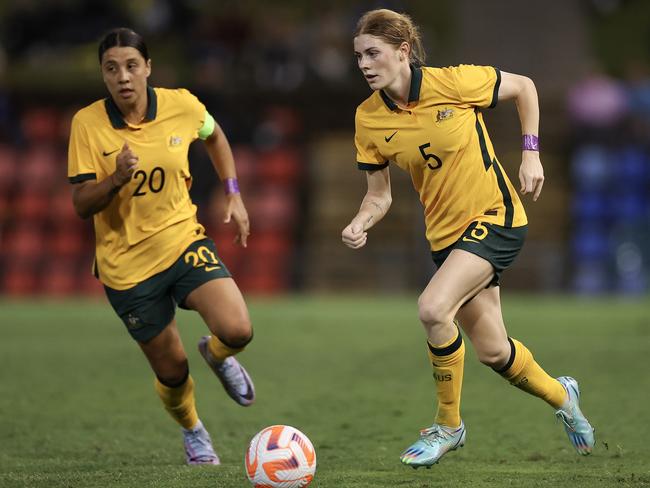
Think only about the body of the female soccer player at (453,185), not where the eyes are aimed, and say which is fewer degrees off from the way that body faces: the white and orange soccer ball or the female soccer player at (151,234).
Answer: the white and orange soccer ball

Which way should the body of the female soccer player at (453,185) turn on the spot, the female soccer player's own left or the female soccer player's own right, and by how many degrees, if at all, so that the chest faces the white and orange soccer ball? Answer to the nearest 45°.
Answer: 0° — they already face it

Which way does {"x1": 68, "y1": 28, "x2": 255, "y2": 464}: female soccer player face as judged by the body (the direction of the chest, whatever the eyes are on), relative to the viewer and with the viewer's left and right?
facing the viewer

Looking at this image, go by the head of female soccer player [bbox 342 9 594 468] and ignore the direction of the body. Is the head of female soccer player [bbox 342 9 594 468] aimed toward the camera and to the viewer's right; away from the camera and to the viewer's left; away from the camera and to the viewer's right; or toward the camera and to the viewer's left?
toward the camera and to the viewer's left

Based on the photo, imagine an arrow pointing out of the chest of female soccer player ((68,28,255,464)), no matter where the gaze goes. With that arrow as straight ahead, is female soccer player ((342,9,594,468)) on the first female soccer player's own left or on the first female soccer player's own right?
on the first female soccer player's own left

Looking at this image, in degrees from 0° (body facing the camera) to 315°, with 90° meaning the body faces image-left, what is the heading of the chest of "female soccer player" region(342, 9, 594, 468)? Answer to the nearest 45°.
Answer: approximately 45°

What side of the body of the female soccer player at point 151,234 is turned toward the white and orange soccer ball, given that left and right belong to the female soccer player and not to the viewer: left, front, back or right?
front

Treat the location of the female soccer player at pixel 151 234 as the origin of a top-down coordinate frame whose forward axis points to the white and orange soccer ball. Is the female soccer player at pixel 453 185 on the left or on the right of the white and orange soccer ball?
left

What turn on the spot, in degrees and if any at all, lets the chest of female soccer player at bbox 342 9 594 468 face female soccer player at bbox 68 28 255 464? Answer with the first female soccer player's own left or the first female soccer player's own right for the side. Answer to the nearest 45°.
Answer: approximately 45° to the first female soccer player's own right

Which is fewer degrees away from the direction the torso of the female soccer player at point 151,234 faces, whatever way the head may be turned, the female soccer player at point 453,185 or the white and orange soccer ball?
the white and orange soccer ball
